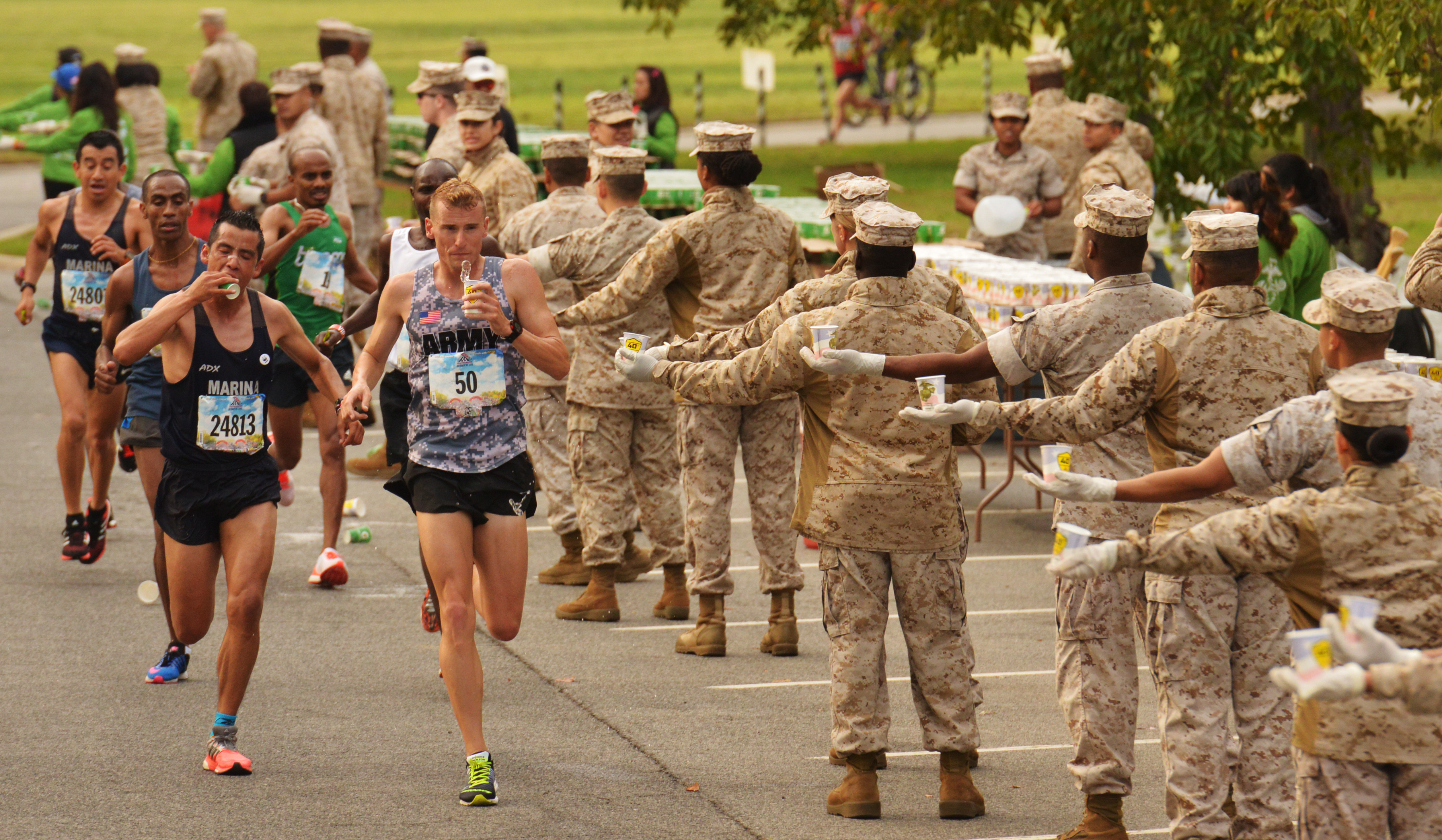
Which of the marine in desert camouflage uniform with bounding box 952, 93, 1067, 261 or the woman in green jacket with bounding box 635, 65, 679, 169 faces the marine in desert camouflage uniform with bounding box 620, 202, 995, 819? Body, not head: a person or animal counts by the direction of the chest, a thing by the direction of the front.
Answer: the marine in desert camouflage uniform with bounding box 952, 93, 1067, 261

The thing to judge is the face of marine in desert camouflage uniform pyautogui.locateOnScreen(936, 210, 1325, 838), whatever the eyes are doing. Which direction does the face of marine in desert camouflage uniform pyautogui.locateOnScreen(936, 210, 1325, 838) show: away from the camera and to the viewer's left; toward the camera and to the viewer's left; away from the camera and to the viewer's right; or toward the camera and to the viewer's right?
away from the camera and to the viewer's left

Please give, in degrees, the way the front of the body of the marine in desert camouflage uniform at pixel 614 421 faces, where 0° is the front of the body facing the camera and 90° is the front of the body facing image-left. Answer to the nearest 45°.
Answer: approximately 135°

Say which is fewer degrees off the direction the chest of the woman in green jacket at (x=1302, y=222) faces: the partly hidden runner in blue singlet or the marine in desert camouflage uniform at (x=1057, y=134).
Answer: the partly hidden runner in blue singlet

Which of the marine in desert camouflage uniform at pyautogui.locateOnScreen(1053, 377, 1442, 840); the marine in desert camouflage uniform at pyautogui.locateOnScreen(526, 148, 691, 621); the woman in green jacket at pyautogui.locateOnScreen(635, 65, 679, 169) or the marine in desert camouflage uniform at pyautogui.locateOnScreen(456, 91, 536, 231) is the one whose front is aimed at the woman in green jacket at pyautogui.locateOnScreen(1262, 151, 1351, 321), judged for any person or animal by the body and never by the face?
the marine in desert camouflage uniform at pyautogui.locateOnScreen(1053, 377, 1442, 840)

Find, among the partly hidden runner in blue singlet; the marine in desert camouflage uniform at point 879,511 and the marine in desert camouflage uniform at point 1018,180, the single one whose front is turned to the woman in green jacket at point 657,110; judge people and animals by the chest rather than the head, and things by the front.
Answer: the marine in desert camouflage uniform at point 879,511

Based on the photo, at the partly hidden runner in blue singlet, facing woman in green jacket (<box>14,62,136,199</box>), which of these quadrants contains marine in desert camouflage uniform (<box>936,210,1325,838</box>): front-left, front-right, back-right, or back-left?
back-right

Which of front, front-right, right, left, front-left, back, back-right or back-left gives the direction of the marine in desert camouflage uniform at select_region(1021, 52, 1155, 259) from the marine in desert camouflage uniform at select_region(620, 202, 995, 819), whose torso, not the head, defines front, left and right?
front

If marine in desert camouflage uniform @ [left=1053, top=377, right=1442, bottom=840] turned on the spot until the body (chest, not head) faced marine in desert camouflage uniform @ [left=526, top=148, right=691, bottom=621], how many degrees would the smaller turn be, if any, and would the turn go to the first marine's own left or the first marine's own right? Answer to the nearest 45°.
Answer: approximately 45° to the first marine's own left

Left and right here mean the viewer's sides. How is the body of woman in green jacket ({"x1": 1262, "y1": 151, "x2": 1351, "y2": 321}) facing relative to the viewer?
facing to the left of the viewer

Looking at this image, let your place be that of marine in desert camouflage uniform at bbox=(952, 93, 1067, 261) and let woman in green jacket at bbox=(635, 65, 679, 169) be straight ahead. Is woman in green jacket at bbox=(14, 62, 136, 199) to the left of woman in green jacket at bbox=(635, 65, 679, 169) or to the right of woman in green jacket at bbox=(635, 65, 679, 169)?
left
